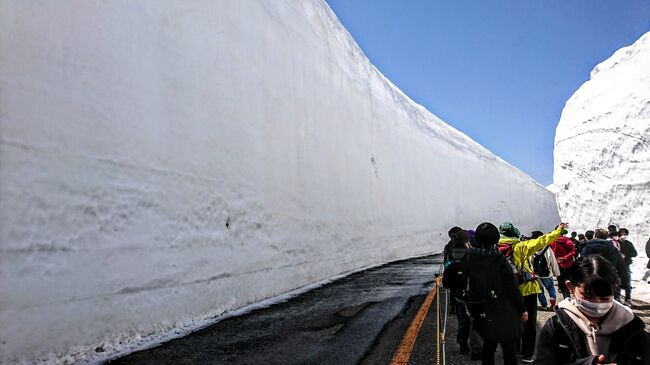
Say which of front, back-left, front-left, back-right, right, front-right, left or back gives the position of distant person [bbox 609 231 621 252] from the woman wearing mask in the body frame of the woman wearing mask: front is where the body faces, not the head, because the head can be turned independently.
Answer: back

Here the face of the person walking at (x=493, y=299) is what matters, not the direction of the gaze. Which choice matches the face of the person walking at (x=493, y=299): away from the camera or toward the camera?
away from the camera

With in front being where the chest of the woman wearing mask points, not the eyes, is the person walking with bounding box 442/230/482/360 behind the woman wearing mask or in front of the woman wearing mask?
behind
